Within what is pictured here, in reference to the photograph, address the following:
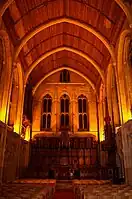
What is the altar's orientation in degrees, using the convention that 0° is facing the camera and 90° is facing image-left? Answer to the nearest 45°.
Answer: approximately 0°
